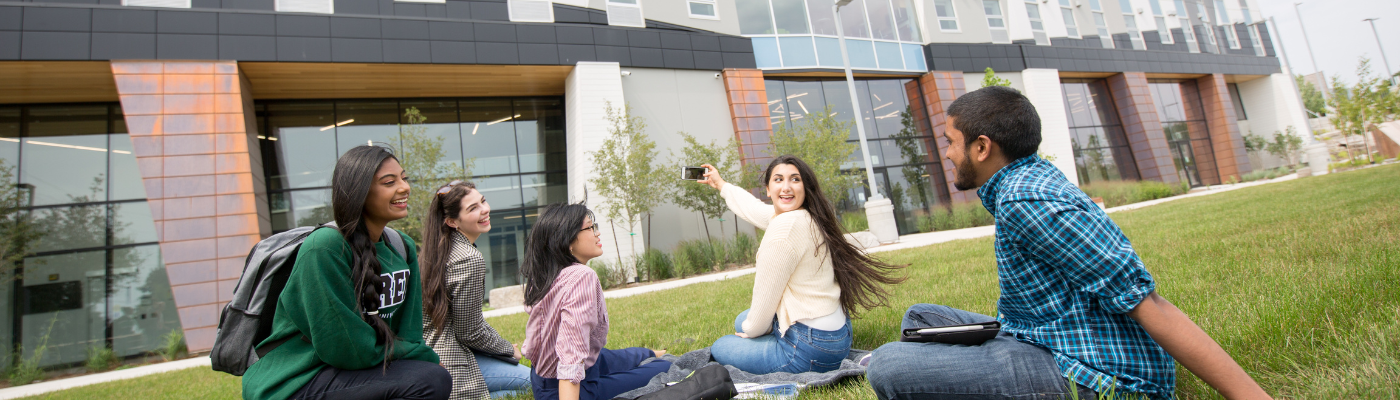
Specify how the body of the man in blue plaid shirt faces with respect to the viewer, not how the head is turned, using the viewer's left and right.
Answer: facing to the left of the viewer

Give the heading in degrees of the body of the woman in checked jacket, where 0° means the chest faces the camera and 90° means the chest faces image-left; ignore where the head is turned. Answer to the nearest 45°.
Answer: approximately 270°

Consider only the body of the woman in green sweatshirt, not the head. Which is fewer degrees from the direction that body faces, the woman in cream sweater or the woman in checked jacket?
the woman in cream sweater

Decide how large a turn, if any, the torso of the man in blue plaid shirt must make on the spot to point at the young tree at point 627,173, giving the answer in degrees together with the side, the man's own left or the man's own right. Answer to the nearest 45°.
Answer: approximately 45° to the man's own right

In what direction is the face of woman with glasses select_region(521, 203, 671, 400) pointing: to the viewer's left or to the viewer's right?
to the viewer's right

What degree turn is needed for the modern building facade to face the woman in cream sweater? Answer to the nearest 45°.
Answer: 0° — it already faces them

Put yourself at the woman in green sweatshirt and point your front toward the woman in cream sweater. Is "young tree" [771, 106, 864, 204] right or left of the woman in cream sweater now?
left

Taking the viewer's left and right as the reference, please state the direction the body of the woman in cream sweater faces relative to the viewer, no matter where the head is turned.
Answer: facing away from the viewer and to the left of the viewer

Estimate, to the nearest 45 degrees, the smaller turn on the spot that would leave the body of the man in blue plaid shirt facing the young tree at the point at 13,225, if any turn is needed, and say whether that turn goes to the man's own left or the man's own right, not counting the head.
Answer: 0° — they already face it
